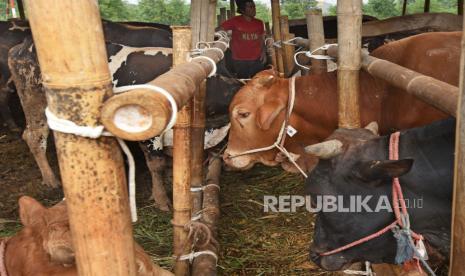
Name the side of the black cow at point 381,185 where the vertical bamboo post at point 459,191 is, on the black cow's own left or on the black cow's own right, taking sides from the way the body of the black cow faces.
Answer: on the black cow's own left

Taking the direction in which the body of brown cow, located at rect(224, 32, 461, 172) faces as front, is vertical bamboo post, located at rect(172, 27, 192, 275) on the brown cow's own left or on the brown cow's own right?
on the brown cow's own left

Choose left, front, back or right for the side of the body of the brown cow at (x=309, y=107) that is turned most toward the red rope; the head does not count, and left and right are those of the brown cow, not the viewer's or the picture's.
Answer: left

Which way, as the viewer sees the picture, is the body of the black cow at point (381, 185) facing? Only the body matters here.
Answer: to the viewer's left

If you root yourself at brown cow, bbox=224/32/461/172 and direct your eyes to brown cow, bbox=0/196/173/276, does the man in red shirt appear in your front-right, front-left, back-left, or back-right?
back-right

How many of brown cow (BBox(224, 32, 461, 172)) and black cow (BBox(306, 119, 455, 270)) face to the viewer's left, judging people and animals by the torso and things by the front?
2

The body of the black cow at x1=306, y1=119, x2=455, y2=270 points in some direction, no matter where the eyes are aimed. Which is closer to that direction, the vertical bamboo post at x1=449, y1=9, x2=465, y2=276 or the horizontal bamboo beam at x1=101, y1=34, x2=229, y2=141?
the horizontal bamboo beam

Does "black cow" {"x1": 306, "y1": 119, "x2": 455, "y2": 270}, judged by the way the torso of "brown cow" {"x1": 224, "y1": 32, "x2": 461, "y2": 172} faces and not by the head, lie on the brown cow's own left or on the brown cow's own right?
on the brown cow's own left

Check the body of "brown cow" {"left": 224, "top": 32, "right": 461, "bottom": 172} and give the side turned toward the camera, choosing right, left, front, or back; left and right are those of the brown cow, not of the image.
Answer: left
